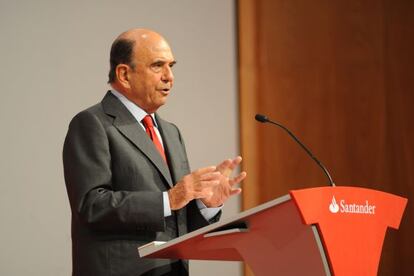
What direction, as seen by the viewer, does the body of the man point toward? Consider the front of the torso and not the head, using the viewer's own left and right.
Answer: facing the viewer and to the right of the viewer

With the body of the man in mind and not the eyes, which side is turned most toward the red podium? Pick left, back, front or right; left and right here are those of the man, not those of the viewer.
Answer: front
